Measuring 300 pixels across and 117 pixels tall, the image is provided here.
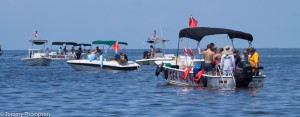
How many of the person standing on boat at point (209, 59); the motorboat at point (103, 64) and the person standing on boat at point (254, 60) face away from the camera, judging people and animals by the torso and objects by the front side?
1

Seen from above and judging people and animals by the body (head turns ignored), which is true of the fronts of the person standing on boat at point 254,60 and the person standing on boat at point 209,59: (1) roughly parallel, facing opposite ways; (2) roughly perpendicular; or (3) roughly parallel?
roughly perpendicular

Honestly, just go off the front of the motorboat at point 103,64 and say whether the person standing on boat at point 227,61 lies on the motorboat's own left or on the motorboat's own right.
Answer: on the motorboat's own left

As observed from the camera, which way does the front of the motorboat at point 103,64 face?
facing to the left of the viewer

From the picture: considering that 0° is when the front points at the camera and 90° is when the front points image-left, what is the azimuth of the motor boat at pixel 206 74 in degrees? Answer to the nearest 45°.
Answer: approximately 135°

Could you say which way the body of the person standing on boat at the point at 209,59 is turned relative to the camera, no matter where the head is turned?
away from the camera

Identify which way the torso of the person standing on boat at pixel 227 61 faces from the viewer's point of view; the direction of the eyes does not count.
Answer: away from the camera

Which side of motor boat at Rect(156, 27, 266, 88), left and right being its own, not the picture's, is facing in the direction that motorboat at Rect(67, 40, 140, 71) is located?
front

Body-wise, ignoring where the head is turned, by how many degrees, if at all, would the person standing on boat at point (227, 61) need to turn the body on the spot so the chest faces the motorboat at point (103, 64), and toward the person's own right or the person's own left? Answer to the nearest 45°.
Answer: approximately 45° to the person's own left

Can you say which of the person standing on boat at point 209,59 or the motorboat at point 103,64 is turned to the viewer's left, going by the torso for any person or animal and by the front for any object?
the motorboat
